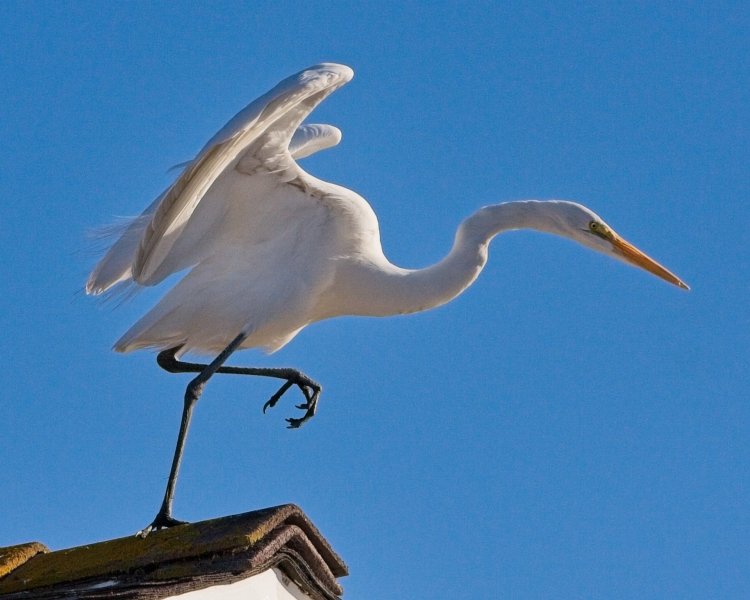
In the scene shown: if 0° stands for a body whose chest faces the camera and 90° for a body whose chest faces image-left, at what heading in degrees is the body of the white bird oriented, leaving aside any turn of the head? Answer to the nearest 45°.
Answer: approximately 270°
